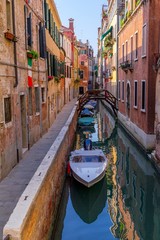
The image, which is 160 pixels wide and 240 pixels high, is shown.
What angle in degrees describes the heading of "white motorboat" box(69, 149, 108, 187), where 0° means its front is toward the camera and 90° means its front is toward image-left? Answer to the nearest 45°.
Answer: approximately 0°

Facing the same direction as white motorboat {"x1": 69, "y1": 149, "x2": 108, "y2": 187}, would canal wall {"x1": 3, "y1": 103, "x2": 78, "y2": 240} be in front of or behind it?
in front
